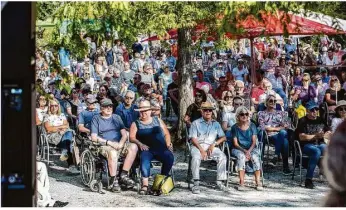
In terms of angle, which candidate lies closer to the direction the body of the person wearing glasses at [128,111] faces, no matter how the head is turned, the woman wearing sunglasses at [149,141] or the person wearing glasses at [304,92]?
the woman wearing sunglasses

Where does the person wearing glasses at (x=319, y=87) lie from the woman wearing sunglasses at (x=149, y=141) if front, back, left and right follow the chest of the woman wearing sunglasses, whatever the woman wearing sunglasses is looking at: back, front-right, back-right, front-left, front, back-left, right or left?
back-left

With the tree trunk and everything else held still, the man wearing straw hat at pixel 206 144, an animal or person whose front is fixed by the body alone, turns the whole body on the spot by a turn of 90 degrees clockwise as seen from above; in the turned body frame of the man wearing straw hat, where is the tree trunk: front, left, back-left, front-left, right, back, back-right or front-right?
right

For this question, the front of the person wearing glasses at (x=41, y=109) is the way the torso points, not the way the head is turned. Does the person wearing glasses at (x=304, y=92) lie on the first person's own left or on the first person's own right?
on the first person's own left

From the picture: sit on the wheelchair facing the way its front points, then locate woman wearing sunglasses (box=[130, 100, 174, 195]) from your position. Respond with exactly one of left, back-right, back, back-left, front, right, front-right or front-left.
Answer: front-left

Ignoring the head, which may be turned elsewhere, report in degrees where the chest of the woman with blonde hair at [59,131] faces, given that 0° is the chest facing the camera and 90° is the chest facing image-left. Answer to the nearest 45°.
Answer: approximately 315°

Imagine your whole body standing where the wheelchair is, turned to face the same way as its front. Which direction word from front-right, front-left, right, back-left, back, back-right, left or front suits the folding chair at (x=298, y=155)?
front-left

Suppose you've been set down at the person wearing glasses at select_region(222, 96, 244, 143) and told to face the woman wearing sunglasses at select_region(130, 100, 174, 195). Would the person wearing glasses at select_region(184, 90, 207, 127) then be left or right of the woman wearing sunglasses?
right

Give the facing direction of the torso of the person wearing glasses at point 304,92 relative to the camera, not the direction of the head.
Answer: toward the camera

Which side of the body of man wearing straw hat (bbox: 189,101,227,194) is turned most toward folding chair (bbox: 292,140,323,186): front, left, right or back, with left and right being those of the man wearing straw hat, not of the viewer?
left

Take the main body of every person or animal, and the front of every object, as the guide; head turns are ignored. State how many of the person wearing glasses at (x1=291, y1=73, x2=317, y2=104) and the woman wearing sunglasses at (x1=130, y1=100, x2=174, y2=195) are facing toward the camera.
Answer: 2

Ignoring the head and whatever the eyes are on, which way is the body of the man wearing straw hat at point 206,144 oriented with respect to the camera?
toward the camera
